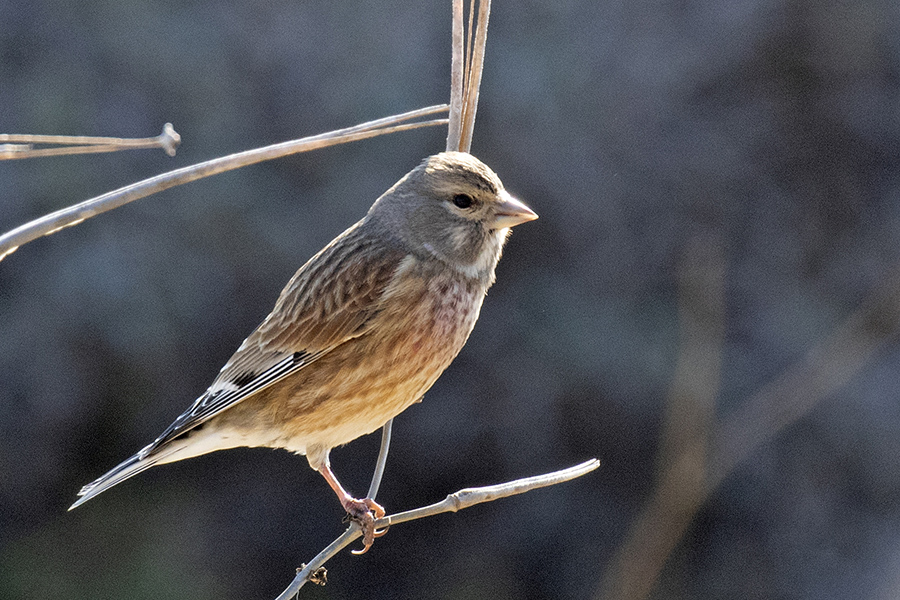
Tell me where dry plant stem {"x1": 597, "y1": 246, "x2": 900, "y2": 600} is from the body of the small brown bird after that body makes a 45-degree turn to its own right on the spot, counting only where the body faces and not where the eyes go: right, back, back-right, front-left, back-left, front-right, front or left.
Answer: left

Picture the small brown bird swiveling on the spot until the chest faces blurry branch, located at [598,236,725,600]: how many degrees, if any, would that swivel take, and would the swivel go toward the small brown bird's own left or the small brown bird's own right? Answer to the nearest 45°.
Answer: approximately 45° to the small brown bird's own left

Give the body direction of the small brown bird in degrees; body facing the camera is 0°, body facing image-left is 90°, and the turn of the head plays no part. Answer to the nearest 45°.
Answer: approximately 270°
